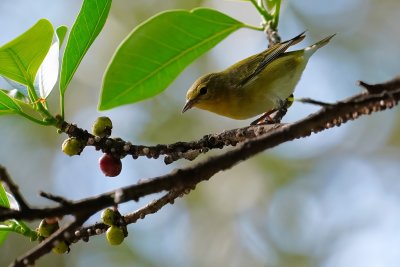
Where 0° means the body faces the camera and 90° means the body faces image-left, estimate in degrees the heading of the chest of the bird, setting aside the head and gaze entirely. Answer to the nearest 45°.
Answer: approximately 90°

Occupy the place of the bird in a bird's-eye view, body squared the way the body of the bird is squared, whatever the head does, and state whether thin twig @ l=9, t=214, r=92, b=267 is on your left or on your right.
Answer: on your left

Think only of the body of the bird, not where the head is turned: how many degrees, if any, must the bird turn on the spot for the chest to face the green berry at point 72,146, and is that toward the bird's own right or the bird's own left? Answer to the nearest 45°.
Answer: approximately 45° to the bird's own left
